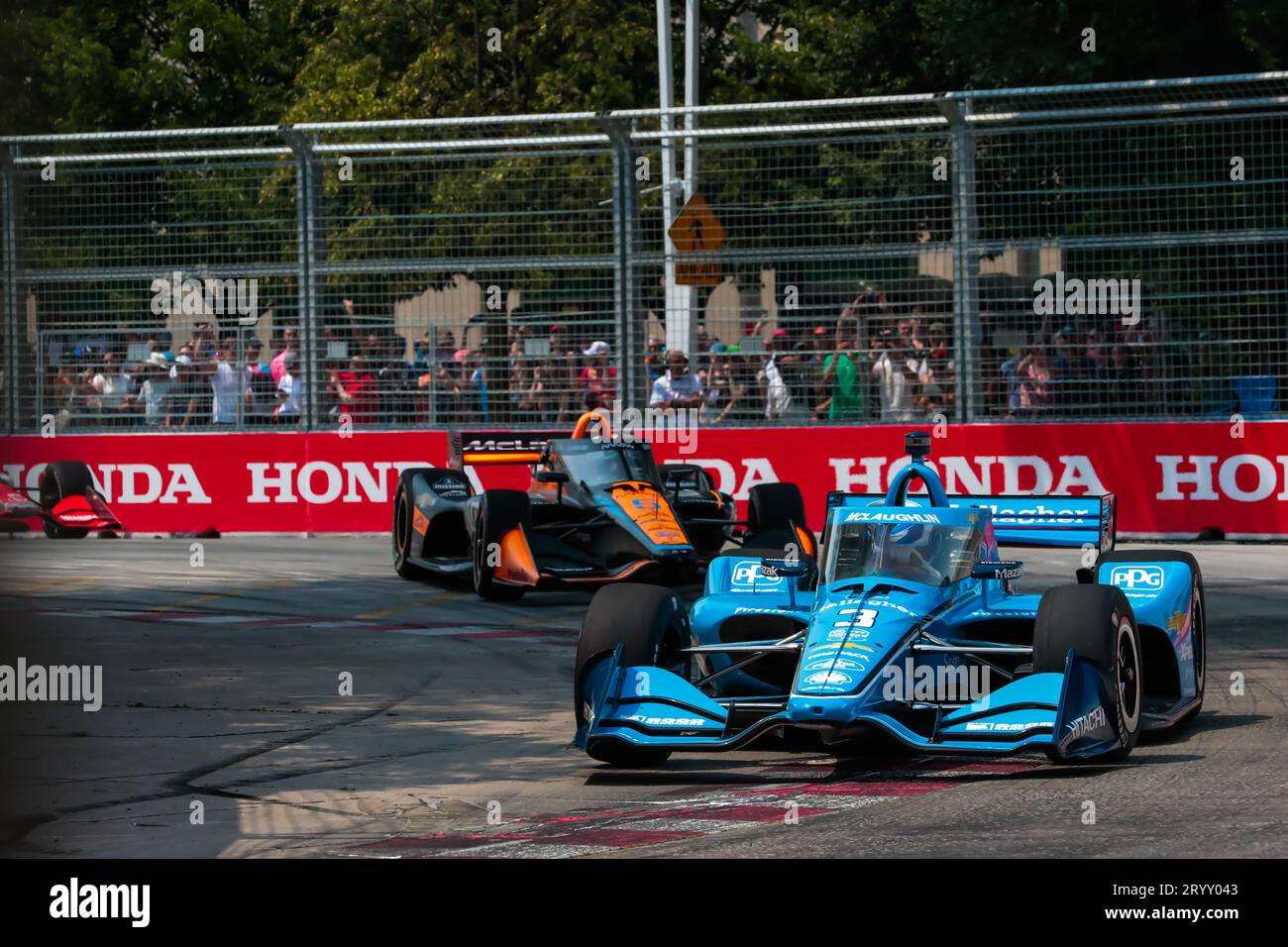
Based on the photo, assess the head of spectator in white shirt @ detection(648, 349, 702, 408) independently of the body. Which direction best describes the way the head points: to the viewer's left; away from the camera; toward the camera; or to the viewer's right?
toward the camera

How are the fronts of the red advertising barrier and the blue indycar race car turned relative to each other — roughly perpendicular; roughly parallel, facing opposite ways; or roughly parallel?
roughly parallel

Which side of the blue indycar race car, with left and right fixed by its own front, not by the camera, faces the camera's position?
front

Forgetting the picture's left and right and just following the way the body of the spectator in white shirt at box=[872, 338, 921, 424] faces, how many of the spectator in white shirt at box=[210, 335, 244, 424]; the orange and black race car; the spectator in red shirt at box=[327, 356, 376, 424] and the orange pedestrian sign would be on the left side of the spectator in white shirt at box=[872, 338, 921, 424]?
0

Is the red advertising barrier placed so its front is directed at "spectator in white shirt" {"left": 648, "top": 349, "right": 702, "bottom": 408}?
no

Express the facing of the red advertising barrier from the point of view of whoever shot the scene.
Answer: facing the viewer

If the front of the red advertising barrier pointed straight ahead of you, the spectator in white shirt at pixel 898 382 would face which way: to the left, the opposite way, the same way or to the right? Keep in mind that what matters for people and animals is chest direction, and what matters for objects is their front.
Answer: the same way

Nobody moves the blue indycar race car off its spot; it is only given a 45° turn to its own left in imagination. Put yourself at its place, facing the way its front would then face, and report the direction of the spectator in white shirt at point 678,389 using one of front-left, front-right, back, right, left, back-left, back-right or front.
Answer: back-left

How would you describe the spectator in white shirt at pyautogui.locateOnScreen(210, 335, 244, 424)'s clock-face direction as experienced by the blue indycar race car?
The spectator in white shirt is roughly at 5 o'clock from the blue indycar race car.

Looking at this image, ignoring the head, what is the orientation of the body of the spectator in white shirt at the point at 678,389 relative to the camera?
toward the camera

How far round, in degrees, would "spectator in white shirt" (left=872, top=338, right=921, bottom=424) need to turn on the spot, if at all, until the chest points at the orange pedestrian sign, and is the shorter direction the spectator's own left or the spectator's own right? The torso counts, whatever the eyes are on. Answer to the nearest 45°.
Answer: approximately 90° to the spectator's own right

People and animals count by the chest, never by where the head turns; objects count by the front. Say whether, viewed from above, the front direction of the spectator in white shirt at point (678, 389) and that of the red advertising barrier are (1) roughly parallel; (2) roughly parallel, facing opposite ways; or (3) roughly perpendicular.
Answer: roughly parallel

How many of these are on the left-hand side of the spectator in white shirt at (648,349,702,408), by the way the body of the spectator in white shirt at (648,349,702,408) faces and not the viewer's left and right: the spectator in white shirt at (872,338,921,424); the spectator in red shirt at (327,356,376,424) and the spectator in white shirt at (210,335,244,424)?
1

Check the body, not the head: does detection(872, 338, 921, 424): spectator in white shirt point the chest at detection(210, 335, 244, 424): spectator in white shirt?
no

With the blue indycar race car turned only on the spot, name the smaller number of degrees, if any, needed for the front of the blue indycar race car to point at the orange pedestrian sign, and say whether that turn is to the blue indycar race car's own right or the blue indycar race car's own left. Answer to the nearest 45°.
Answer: approximately 180°

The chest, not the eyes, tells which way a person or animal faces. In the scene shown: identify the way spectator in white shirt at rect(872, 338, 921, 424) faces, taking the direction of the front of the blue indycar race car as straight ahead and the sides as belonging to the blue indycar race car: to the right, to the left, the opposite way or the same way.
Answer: the same way
